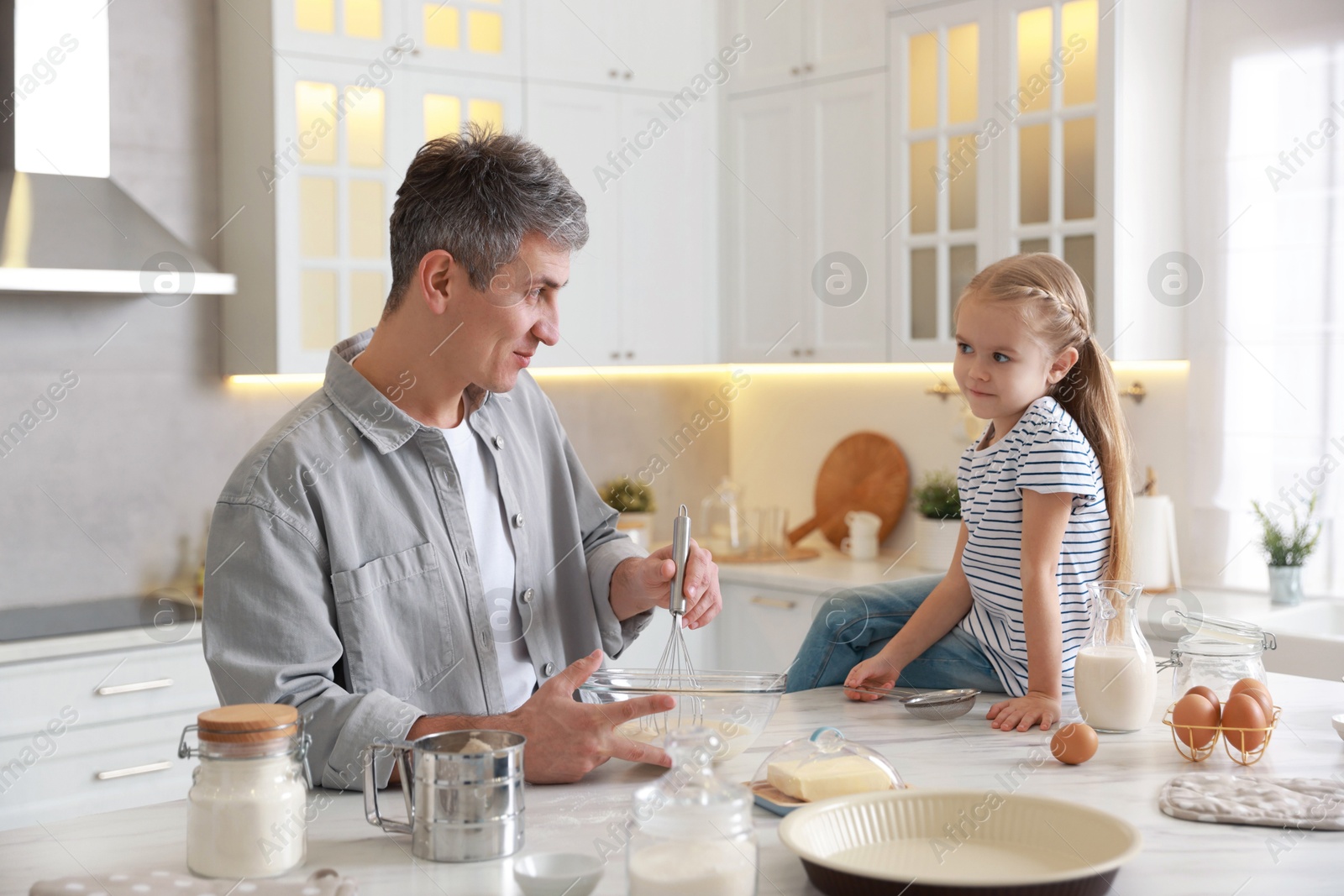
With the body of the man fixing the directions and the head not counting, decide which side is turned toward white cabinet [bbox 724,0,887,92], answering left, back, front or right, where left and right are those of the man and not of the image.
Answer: left

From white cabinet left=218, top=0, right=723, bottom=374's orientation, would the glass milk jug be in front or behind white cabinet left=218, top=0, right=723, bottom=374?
in front

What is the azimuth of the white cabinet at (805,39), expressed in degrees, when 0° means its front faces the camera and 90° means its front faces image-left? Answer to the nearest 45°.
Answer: approximately 45°

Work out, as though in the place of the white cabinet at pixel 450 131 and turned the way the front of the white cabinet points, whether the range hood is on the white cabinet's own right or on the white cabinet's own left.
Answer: on the white cabinet's own right

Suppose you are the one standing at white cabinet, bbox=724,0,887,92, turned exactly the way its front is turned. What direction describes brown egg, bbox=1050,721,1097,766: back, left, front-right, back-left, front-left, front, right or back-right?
front-left

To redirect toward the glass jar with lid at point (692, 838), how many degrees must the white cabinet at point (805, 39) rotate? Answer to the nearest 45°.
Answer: approximately 45° to its left

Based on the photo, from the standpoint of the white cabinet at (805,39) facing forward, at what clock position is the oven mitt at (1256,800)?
The oven mitt is roughly at 10 o'clock from the white cabinet.

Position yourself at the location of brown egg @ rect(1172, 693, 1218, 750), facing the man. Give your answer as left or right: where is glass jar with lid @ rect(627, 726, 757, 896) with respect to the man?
left

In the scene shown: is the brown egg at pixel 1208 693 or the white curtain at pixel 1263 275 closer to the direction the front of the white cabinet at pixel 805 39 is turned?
the brown egg

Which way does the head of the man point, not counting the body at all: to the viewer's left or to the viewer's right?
to the viewer's right

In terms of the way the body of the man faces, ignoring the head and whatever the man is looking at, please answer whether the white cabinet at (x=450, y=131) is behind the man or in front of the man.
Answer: behind

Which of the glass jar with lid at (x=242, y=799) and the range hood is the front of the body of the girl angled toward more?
the glass jar with lid

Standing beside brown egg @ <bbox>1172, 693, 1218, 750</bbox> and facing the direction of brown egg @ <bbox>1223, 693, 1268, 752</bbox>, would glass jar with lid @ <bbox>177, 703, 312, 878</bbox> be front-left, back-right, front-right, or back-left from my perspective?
back-right
